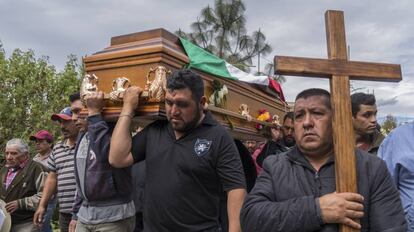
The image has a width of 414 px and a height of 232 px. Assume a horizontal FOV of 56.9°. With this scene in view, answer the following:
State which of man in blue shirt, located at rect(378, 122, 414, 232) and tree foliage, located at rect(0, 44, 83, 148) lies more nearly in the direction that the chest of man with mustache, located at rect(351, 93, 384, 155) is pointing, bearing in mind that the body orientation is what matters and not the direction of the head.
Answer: the man in blue shirt

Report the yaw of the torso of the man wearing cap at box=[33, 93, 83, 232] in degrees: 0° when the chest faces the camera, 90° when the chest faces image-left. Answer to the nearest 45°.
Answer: approximately 45°

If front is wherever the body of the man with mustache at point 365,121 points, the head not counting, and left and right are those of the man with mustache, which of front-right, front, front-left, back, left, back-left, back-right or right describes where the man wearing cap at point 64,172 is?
back-right

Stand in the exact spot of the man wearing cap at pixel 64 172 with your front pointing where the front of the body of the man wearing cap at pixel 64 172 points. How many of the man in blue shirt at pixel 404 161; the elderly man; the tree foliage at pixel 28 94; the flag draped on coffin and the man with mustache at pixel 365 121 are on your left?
3

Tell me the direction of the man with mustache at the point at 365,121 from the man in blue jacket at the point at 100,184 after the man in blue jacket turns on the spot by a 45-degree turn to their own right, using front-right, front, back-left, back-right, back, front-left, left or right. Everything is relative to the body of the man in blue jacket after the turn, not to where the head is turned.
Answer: back

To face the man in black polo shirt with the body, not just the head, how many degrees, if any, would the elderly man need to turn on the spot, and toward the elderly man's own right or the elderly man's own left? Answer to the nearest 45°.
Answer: approximately 45° to the elderly man's own left

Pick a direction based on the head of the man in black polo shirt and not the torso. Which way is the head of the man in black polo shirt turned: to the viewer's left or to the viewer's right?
to the viewer's left

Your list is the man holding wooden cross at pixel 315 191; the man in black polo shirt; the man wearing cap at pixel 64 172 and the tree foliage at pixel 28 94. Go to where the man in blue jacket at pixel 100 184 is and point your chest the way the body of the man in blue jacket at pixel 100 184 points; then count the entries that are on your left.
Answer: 2

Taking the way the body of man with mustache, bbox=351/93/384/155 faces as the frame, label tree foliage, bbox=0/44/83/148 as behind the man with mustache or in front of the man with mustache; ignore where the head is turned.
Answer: behind

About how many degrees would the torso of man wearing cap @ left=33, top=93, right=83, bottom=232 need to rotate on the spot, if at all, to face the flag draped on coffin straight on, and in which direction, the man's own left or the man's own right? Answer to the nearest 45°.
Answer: approximately 90° to the man's own left
